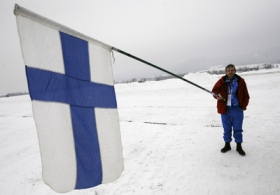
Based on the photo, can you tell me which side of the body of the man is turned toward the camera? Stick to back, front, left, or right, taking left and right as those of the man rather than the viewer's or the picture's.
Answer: front
